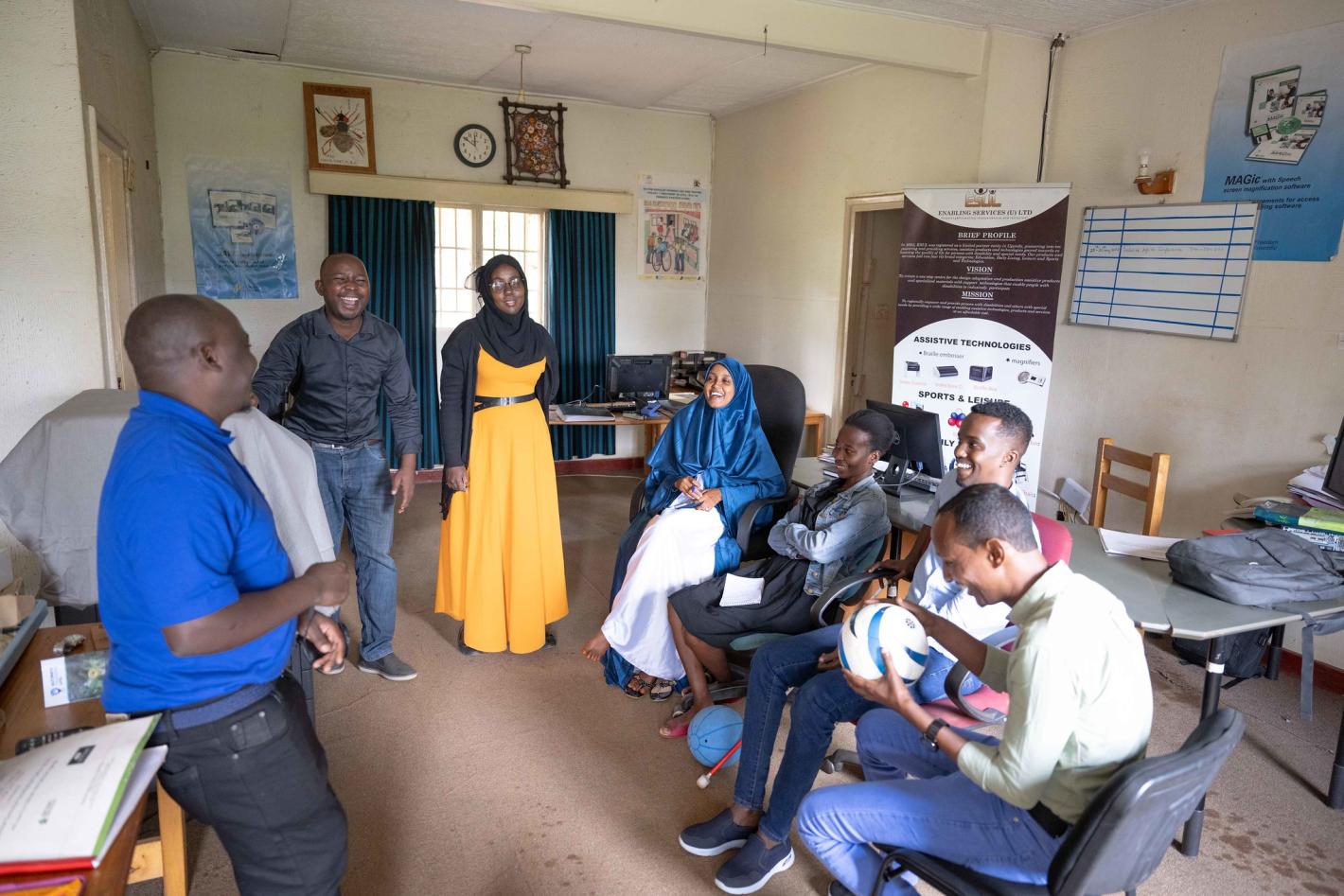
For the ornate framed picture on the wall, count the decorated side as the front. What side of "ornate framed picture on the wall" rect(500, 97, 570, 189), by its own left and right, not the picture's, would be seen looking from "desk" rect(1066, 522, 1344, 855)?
front

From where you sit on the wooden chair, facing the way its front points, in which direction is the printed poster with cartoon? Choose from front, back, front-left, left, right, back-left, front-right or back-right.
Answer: right

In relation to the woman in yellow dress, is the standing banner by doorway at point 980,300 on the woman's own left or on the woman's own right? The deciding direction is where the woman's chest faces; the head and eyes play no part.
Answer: on the woman's own left

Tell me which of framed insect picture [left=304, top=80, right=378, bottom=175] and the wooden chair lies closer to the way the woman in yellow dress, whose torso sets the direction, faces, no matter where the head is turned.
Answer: the wooden chair

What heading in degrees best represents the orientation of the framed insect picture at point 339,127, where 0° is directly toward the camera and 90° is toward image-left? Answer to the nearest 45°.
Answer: approximately 0°

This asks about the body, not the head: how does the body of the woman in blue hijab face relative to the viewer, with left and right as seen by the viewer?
facing the viewer and to the left of the viewer

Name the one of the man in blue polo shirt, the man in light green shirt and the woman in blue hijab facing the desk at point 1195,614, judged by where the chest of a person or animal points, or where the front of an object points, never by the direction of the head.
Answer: the man in blue polo shirt

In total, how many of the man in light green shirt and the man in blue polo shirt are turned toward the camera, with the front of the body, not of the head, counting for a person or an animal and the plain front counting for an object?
0

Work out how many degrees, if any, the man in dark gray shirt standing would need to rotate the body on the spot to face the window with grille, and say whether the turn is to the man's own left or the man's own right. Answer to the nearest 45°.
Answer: approximately 180°

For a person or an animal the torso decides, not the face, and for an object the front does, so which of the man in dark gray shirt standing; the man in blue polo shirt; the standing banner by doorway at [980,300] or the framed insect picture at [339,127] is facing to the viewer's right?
the man in blue polo shirt

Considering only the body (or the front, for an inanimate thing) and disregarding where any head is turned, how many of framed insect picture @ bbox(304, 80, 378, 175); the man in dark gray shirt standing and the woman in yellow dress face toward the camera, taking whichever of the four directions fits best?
3

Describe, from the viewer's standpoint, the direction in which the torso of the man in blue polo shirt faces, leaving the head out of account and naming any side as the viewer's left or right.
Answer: facing to the right of the viewer

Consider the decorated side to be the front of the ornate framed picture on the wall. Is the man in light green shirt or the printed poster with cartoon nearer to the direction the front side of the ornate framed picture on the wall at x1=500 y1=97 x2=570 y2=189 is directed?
the man in light green shirt

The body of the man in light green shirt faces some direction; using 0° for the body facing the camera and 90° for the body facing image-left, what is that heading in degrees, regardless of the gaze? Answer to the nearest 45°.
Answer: approximately 90°

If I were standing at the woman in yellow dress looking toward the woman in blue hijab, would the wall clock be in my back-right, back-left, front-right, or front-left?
back-left

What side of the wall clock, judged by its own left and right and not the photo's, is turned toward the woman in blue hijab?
front
